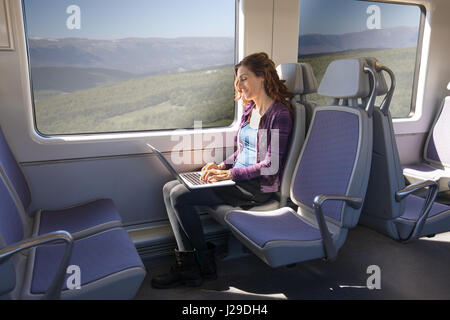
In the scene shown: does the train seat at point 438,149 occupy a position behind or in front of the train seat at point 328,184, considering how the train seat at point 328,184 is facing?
behind

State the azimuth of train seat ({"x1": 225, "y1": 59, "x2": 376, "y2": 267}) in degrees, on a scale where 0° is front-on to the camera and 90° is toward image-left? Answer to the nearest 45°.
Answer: approximately 45°

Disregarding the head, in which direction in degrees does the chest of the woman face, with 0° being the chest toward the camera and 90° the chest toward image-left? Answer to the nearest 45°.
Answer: approximately 90°

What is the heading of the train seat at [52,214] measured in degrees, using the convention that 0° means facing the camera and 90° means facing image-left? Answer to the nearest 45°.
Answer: approximately 270°

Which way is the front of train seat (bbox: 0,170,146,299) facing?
to the viewer's right

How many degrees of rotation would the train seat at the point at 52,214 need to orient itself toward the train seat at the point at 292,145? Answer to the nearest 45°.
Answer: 0° — it already faces it

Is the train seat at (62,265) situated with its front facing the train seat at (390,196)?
yes
